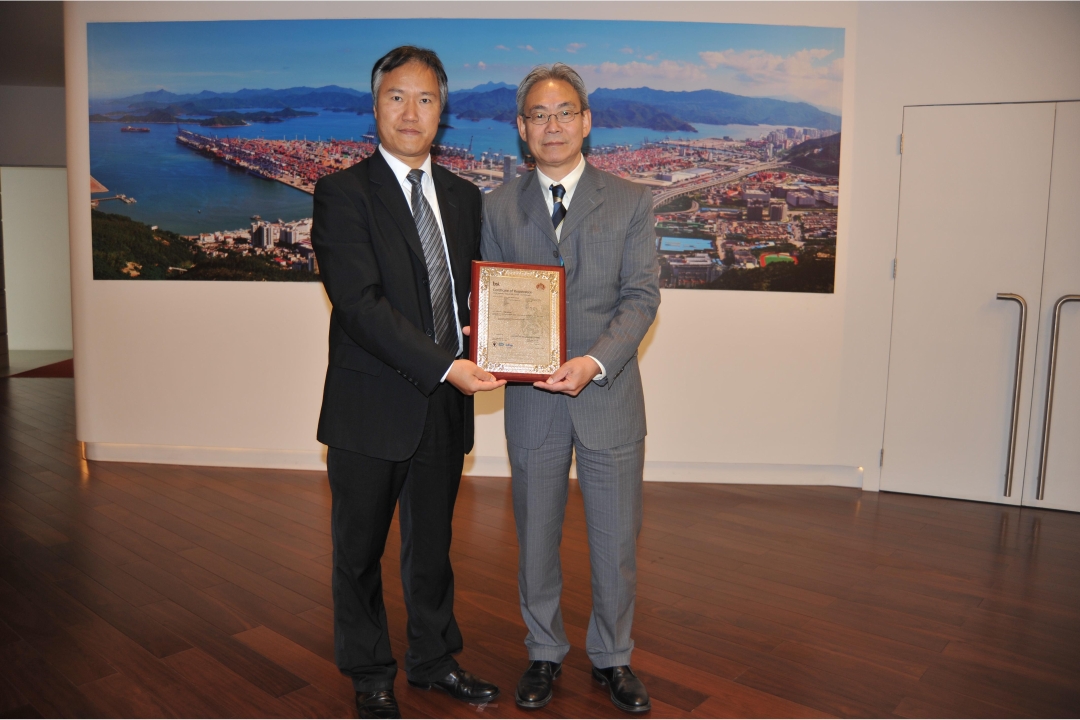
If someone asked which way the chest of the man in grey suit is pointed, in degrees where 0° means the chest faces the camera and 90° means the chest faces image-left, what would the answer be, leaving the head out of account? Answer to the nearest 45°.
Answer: approximately 0°

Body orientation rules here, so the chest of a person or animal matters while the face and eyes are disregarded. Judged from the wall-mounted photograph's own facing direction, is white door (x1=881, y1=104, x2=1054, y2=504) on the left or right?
on its left

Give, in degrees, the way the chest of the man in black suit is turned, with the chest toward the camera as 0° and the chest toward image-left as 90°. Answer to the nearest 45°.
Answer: approximately 315°

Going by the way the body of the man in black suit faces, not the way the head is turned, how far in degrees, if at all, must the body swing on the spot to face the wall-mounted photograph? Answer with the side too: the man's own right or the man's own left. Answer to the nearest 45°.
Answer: approximately 135° to the man's own left

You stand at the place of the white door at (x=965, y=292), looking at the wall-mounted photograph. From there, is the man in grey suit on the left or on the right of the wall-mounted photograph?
left

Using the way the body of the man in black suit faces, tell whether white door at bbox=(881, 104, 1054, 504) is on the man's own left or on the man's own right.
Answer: on the man's own left

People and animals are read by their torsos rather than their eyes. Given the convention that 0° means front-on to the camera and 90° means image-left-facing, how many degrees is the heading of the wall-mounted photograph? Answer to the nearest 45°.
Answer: approximately 0°

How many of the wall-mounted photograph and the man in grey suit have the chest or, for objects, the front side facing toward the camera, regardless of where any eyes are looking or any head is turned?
2

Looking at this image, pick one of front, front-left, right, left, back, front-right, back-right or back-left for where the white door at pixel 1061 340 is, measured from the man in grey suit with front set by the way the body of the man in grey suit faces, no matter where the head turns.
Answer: back-left
